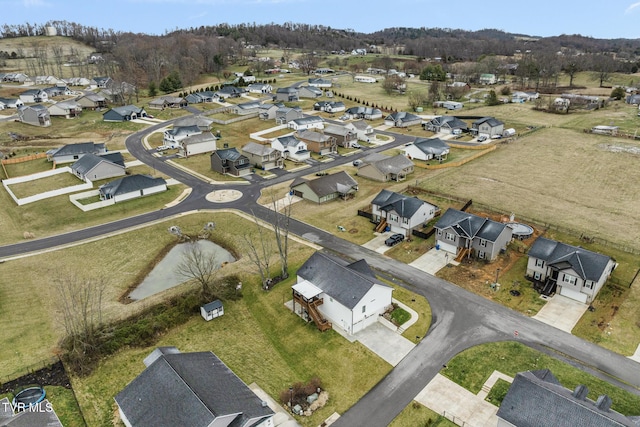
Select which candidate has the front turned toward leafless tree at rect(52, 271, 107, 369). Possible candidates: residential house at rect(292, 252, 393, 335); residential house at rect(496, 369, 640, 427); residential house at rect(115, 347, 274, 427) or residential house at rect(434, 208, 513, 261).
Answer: residential house at rect(434, 208, 513, 261)

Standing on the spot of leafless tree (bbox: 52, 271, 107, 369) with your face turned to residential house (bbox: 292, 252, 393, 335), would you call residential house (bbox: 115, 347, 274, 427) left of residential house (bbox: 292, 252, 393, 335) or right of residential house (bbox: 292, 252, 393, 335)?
right

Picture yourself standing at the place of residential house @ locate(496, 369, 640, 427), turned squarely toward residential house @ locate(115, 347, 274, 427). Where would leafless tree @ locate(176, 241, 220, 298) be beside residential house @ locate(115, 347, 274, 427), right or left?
right

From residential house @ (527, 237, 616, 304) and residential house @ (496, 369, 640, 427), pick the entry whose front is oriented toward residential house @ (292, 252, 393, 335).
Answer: residential house @ (527, 237, 616, 304)

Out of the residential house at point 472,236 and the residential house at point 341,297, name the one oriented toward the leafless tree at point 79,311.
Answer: the residential house at point 472,236

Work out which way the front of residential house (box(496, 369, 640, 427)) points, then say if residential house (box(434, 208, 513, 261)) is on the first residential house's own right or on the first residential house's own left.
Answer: on the first residential house's own left

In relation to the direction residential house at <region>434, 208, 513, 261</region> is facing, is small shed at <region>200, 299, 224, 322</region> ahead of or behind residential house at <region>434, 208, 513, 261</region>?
ahead

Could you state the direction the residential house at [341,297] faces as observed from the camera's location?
facing away from the viewer and to the right of the viewer

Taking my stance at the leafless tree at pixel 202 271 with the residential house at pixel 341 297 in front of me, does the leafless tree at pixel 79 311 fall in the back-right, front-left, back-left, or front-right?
back-right

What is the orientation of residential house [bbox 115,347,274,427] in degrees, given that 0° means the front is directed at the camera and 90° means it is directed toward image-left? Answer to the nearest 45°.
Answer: approximately 315°
